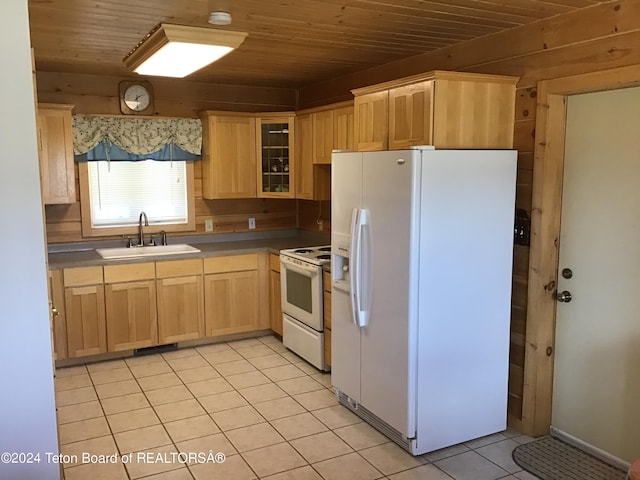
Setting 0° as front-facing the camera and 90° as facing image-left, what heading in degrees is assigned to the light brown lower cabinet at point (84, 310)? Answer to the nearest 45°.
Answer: approximately 0°

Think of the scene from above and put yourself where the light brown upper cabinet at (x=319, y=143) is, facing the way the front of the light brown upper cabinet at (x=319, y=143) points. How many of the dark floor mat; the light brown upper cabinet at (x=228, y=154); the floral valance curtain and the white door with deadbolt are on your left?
2

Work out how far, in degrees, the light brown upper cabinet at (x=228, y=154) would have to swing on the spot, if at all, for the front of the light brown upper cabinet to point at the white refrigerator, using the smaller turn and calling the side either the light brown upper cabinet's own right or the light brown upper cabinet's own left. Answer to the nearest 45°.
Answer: approximately 45° to the light brown upper cabinet's own left

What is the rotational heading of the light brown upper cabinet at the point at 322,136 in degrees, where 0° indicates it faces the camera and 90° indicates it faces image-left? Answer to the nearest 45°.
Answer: approximately 45°

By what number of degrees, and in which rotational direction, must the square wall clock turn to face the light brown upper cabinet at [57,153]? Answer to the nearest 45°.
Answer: approximately 45° to its right

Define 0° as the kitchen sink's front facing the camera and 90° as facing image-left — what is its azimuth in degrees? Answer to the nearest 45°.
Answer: approximately 0°

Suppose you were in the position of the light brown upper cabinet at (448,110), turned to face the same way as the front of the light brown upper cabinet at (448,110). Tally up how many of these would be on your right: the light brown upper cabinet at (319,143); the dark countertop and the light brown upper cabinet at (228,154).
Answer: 3

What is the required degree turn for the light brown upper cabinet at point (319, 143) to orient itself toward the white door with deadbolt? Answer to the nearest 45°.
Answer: approximately 90° to its left

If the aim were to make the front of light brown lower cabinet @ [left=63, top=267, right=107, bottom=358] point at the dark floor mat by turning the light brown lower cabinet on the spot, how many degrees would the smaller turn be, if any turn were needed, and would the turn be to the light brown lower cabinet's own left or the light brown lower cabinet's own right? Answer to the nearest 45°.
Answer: approximately 45° to the light brown lower cabinet's own left

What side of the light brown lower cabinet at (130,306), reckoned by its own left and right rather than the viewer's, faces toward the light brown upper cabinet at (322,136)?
left
